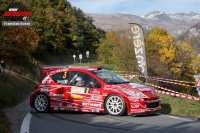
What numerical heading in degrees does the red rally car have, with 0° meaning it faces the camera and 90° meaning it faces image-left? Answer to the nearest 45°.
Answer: approximately 315°
